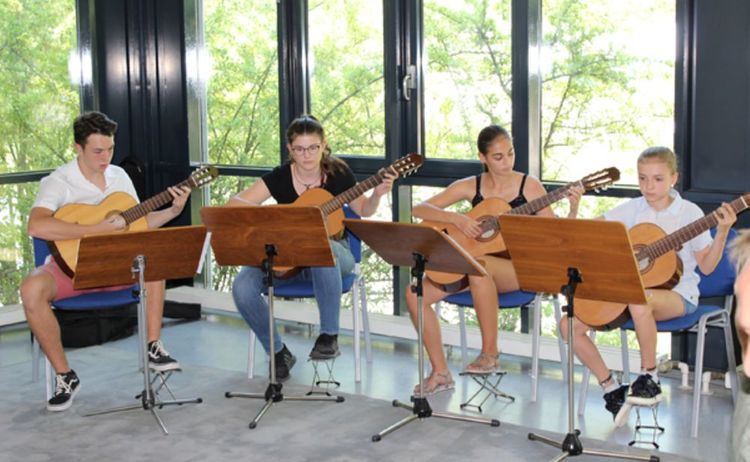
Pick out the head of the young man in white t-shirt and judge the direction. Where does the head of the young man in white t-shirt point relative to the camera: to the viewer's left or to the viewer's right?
to the viewer's right

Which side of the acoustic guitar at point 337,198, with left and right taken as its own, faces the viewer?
front

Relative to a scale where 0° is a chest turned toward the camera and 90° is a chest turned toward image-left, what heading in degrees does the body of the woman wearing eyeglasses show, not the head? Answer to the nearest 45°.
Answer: approximately 0°

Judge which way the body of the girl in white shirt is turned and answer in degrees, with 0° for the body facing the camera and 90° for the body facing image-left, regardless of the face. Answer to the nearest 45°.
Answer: approximately 45°

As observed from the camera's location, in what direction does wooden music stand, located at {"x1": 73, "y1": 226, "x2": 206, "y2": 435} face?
facing away from the viewer

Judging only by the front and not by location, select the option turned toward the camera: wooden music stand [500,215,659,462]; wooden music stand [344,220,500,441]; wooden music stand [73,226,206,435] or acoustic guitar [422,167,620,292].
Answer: the acoustic guitar

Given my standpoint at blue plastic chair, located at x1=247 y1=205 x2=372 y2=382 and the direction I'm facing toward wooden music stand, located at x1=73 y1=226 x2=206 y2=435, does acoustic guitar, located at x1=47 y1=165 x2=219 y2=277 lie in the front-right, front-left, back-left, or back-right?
front-right

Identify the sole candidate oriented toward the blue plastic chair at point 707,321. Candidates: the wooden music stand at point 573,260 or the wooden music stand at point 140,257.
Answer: the wooden music stand at point 573,260

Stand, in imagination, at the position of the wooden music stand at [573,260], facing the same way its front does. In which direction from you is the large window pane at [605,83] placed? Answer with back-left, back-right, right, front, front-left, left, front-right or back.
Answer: front-left

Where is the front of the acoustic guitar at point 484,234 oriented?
toward the camera

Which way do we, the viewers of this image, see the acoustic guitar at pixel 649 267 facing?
facing the viewer

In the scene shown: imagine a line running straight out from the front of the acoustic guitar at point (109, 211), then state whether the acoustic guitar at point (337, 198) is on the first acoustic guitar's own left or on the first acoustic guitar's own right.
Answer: on the first acoustic guitar's own left

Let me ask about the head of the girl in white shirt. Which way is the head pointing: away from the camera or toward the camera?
toward the camera
